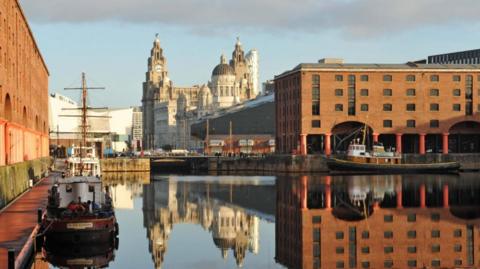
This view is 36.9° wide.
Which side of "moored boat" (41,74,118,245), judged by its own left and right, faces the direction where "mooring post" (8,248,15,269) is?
back

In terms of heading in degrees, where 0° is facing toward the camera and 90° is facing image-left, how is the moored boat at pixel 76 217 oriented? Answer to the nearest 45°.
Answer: approximately 180°
